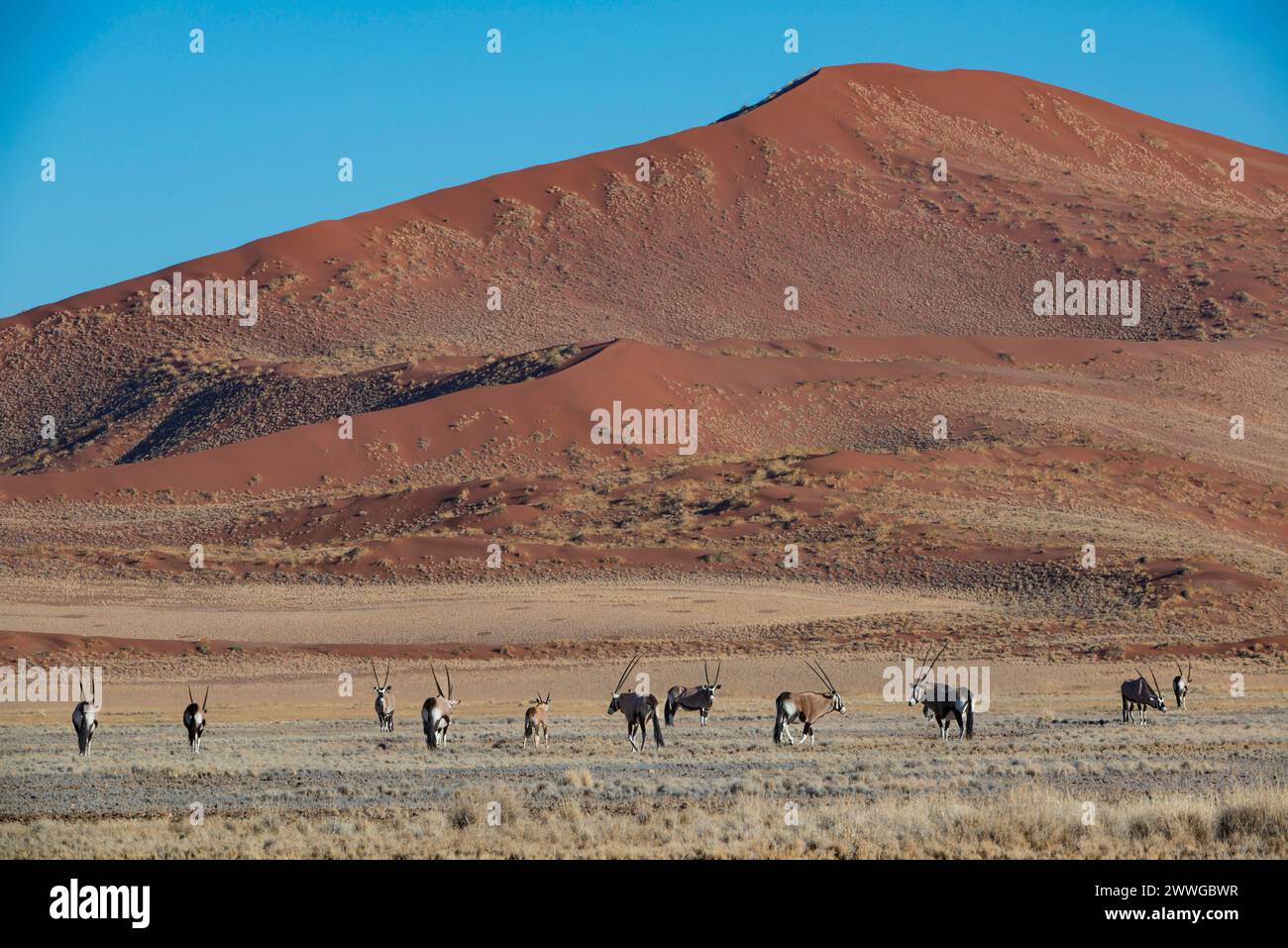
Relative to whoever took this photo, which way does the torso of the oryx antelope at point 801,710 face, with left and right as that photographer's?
facing to the right of the viewer

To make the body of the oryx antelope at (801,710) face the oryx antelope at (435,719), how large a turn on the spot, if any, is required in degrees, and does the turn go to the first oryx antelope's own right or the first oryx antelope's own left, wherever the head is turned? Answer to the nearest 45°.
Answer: approximately 180°

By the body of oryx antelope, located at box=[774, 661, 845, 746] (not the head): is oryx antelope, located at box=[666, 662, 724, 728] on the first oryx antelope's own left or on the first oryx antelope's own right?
on the first oryx antelope's own left

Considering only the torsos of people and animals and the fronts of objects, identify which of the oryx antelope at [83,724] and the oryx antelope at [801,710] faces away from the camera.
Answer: the oryx antelope at [83,724]

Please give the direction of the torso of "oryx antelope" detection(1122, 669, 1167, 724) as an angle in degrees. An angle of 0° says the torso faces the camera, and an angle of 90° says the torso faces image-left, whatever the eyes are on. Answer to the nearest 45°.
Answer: approximately 315°

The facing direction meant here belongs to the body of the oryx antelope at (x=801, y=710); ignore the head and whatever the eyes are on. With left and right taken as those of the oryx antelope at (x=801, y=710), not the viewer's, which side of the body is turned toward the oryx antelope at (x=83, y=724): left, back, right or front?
back

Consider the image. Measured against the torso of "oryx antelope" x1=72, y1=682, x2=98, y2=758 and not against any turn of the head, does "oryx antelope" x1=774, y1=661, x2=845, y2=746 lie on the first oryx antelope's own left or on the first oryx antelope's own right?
on the first oryx antelope's own right

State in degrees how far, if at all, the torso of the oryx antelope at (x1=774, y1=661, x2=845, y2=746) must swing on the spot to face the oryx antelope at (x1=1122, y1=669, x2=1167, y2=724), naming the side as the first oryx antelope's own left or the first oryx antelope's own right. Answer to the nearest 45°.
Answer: approximately 45° to the first oryx antelope's own left

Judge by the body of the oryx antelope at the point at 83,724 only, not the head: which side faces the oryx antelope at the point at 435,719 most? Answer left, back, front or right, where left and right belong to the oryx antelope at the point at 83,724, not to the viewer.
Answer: right

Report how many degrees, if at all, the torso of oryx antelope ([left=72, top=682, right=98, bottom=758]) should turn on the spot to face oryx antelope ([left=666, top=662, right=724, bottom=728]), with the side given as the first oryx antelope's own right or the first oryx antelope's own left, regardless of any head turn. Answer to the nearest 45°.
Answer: approximately 90° to the first oryx antelope's own right

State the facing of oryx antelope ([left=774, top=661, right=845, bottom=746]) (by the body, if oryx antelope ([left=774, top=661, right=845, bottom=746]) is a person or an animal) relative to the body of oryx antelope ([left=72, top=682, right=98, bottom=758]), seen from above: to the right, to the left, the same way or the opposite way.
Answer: to the right

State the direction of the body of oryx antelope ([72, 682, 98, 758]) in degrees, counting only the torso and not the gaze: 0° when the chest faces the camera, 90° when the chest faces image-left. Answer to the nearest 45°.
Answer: approximately 180°
